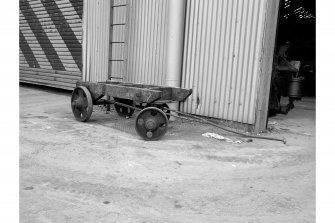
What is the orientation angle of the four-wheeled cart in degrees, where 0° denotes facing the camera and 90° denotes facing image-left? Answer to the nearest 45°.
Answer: approximately 315°

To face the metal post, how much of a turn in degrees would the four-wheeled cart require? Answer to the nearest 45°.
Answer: approximately 90° to its left

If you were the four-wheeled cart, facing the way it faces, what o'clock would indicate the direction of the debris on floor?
The debris on floor is roughly at 11 o'clock from the four-wheeled cart.

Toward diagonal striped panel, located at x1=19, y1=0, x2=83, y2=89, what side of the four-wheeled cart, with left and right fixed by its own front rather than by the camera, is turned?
back

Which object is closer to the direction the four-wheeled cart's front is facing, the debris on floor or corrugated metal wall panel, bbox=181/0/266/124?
the debris on floor

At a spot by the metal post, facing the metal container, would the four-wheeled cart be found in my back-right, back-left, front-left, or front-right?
back-right

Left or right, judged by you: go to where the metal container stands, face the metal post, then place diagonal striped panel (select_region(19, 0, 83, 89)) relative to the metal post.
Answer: right

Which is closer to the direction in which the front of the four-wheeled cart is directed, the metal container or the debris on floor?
the debris on floor

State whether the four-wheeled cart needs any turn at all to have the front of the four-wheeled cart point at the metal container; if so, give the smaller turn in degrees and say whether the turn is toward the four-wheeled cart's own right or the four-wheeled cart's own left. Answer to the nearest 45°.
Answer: approximately 90° to the four-wheeled cart's own left
